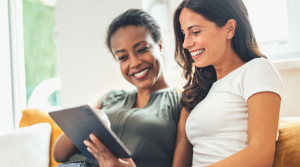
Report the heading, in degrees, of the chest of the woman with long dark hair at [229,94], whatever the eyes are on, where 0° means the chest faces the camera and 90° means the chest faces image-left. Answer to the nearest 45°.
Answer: approximately 45°

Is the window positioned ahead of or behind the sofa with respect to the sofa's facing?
behind

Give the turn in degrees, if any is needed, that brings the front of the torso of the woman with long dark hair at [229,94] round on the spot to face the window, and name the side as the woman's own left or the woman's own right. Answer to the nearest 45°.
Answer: approximately 90° to the woman's own right
